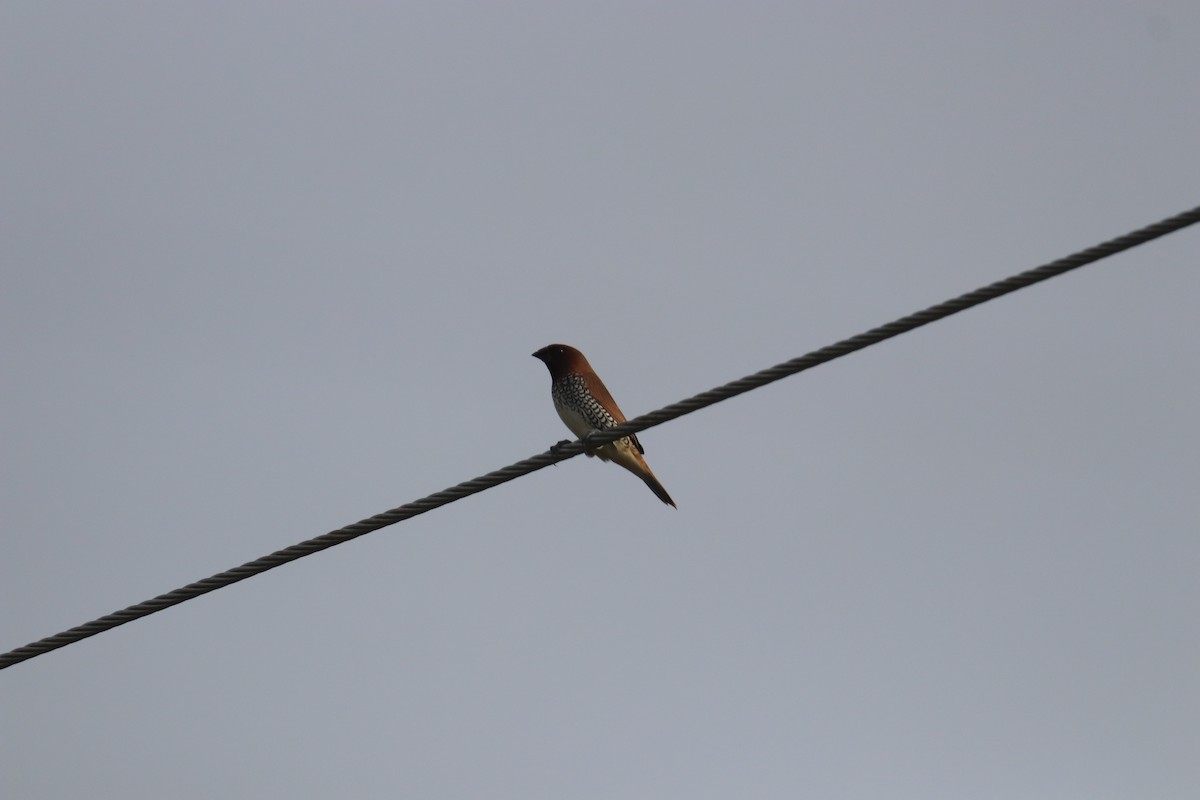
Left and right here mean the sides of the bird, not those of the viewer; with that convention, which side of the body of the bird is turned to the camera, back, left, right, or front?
left
